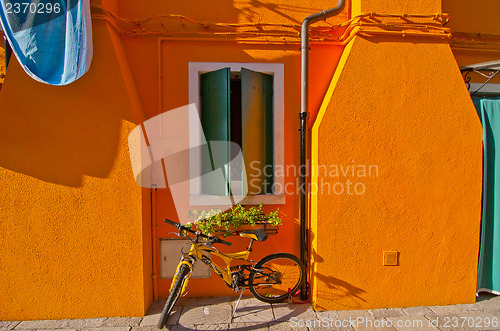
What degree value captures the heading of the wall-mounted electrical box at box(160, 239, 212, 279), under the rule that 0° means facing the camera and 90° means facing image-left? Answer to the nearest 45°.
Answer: approximately 0°

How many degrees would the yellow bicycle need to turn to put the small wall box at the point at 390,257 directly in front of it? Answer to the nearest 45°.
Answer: approximately 135° to its left

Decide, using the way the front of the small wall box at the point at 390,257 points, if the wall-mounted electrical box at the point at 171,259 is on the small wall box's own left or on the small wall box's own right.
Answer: on the small wall box's own right

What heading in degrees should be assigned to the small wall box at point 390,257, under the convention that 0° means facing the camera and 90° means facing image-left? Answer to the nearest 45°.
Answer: approximately 0°

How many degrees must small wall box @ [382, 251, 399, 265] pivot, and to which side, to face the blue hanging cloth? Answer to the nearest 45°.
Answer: approximately 45° to its right

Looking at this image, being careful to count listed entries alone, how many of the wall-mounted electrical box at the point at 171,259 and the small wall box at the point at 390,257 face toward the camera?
2
